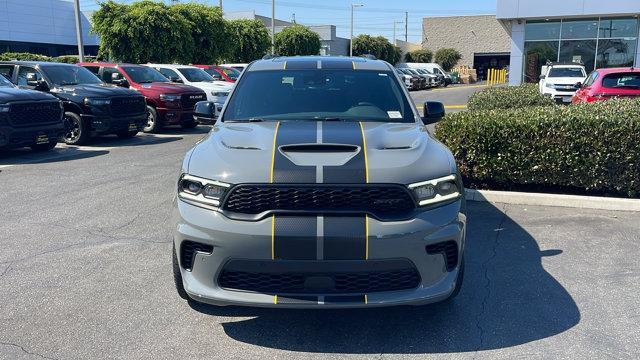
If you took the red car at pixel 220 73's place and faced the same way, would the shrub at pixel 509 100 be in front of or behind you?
in front

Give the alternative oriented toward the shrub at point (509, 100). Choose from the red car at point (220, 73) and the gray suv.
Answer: the red car

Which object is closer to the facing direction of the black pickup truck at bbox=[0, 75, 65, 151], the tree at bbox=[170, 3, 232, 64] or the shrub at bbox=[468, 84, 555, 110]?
the shrub

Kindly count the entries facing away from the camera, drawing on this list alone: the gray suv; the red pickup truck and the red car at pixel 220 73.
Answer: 0

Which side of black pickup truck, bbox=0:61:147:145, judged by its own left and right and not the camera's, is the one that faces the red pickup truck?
left

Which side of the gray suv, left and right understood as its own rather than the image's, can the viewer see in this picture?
front

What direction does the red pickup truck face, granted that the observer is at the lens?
facing the viewer and to the right of the viewer

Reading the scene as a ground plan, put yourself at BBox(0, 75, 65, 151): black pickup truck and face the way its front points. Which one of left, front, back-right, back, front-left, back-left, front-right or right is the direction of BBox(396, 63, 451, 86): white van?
left

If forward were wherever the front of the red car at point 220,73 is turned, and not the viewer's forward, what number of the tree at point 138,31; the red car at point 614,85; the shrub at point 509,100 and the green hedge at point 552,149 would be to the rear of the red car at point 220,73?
1

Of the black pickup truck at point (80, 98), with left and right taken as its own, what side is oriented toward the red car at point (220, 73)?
left

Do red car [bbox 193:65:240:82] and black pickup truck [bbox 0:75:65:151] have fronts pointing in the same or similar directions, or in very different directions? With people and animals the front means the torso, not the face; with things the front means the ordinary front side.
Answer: same or similar directions

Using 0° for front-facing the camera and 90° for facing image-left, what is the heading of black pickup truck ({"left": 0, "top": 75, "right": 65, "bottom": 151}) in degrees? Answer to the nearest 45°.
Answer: approximately 315°

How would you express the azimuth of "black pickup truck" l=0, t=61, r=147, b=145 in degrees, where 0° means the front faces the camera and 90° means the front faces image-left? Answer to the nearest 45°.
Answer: approximately 315°
